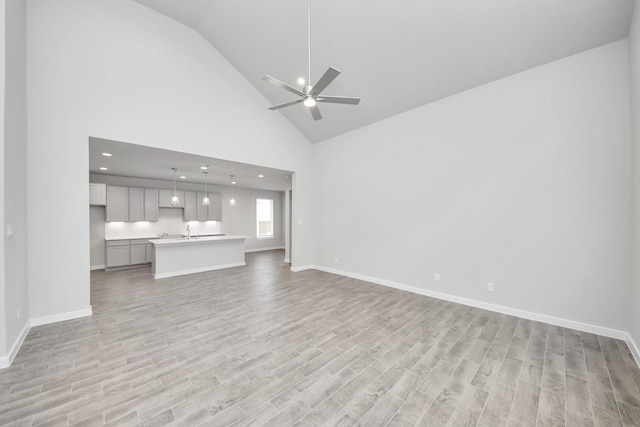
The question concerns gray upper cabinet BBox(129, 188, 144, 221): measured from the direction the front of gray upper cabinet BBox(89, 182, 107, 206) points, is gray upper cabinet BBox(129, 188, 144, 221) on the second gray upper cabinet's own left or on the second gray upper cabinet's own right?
on the second gray upper cabinet's own left

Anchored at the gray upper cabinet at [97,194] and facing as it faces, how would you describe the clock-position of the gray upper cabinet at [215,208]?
the gray upper cabinet at [215,208] is roughly at 9 o'clock from the gray upper cabinet at [97,194].

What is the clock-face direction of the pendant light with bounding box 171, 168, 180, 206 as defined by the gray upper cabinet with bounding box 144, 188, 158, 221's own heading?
The pendant light is roughly at 11 o'clock from the gray upper cabinet.

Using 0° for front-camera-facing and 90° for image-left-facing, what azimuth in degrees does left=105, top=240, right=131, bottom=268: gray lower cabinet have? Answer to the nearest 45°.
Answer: approximately 0°

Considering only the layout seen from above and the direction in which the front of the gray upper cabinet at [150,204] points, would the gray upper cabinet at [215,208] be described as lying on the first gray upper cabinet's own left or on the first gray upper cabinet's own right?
on the first gray upper cabinet's own left

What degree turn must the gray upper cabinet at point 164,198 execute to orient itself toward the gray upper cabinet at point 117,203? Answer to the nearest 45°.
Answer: approximately 90° to its right

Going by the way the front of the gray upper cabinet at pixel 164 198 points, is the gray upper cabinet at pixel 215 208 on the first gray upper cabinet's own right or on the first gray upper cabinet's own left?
on the first gray upper cabinet's own left
